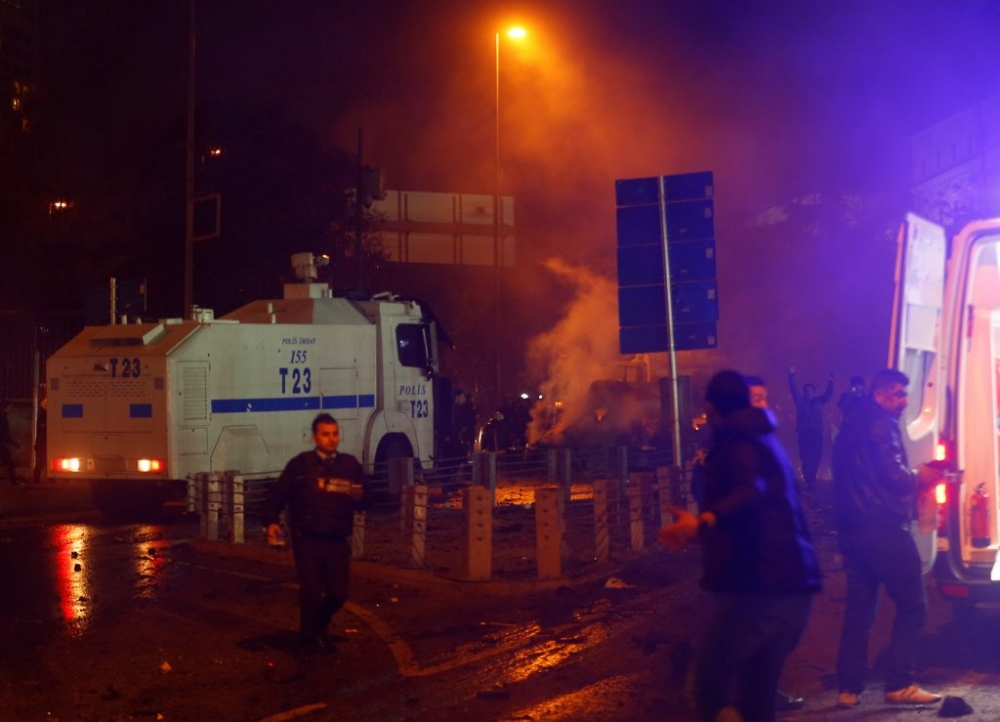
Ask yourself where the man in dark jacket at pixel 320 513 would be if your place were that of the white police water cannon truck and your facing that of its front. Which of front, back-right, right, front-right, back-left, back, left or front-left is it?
back-right

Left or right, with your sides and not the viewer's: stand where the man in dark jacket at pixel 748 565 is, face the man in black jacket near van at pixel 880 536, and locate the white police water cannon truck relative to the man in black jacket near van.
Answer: left

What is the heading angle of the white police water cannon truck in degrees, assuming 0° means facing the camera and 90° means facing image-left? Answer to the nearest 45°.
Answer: approximately 225°

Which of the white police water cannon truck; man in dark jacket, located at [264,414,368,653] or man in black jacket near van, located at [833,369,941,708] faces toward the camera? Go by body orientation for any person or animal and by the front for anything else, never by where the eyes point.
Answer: the man in dark jacket

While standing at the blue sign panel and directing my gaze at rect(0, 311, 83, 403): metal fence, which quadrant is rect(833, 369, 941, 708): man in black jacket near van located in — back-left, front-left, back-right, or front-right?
back-left

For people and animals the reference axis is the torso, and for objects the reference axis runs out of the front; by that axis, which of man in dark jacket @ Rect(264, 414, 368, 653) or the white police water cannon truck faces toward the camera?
the man in dark jacket

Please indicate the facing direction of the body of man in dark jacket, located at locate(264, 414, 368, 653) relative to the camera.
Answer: toward the camera

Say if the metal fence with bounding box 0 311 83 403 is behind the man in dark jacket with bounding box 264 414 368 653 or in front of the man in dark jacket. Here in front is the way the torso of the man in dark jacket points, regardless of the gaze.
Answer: behind

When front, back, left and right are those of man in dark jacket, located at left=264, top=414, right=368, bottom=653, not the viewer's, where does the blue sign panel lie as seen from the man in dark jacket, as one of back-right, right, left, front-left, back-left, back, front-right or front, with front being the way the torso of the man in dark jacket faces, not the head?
back-left

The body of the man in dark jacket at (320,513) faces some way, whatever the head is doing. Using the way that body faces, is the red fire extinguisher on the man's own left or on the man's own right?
on the man's own left

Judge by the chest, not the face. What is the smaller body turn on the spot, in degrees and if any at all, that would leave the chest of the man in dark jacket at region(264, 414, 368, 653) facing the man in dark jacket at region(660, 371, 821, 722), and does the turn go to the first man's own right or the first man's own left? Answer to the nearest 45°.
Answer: approximately 45° to the first man's own left
